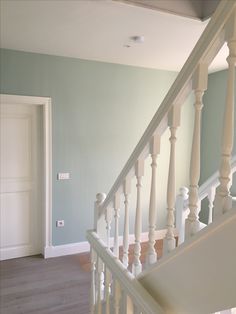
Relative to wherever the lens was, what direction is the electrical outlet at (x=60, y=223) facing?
facing the viewer

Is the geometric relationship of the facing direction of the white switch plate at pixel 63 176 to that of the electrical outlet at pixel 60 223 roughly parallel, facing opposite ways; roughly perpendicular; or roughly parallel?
roughly parallel

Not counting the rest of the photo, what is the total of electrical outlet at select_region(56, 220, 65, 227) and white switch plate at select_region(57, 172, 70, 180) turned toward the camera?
2

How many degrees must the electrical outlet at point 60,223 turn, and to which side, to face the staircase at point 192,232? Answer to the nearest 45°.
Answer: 0° — it already faces it

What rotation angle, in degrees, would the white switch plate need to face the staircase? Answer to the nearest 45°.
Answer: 0° — it already faces it

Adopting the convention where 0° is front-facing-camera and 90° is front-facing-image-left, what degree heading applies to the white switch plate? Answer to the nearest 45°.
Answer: approximately 0°
